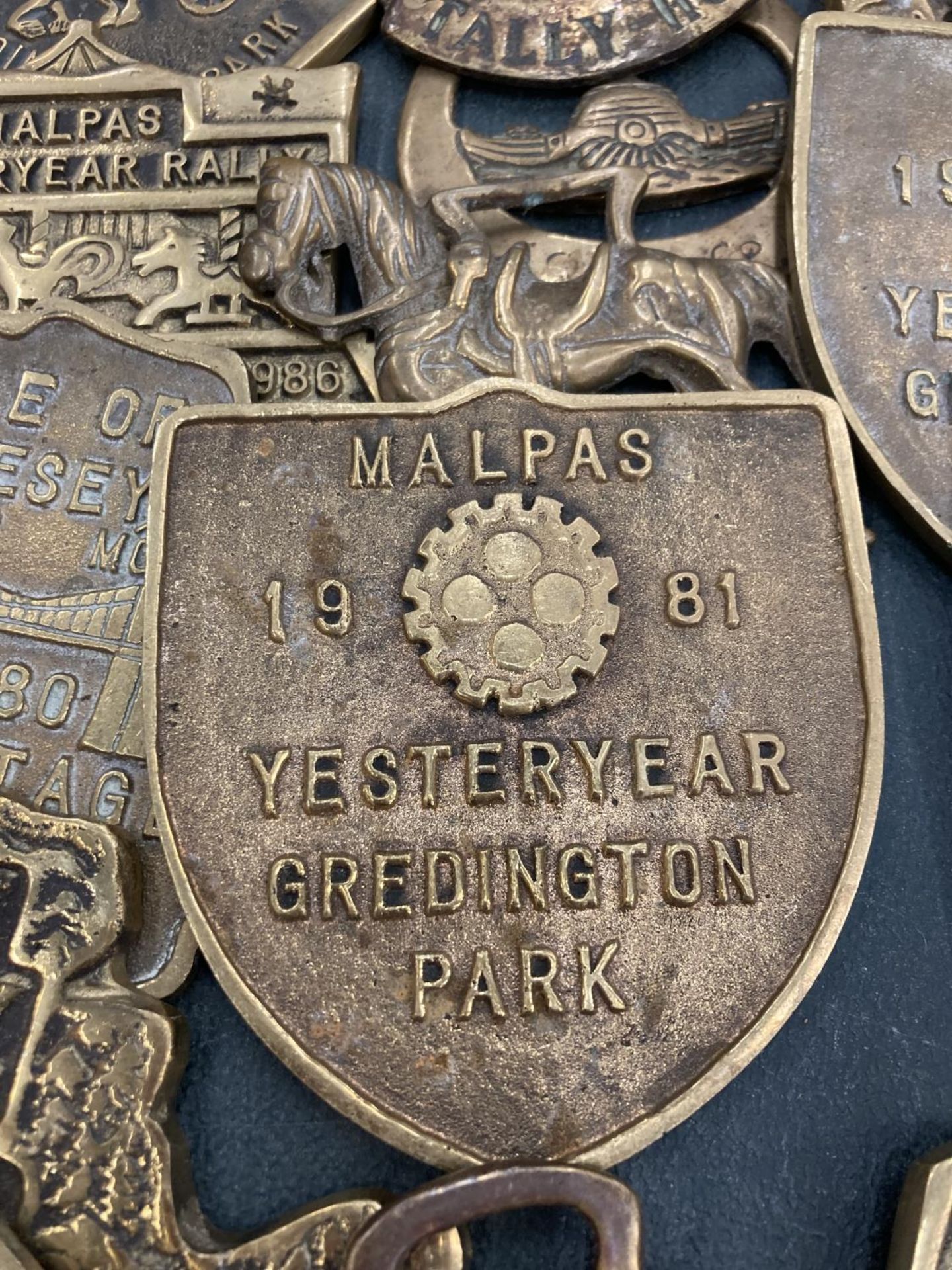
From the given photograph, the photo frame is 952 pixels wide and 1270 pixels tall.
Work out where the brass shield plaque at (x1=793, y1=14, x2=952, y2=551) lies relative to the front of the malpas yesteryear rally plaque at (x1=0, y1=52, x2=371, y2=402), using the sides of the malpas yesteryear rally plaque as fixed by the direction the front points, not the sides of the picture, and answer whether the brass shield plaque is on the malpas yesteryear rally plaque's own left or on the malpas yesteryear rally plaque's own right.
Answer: on the malpas yesteryear rally plaque's own left

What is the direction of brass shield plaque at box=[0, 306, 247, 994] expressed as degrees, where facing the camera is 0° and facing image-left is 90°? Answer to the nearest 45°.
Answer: approximately 0°

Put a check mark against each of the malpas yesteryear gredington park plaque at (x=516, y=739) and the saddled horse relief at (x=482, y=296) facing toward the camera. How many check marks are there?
1

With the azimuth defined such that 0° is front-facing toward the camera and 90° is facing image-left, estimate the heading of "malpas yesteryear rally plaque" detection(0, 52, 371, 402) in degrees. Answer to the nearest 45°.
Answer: approximately 0°
